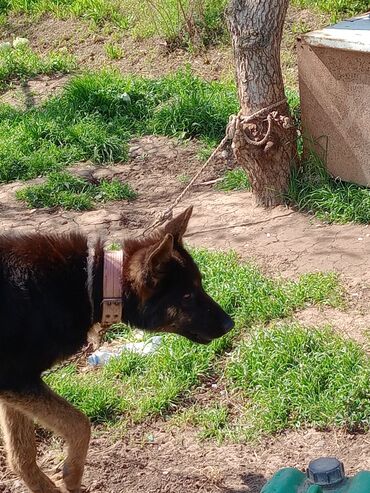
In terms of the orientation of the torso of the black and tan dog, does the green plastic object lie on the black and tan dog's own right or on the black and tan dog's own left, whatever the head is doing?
on the black and tan dog's own right

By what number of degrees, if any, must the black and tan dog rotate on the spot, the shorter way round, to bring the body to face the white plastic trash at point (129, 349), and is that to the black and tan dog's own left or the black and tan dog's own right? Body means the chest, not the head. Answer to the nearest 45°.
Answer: approximately 90° to the black and tan dog's own left

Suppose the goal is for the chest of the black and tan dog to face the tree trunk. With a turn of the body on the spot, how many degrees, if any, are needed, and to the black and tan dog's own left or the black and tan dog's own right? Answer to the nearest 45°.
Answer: approximately 45° to the black and tan dog's own left

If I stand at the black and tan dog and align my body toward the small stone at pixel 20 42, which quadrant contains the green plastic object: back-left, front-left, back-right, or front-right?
back-right

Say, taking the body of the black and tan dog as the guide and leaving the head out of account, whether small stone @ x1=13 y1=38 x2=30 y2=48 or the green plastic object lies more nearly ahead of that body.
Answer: the green plastic object

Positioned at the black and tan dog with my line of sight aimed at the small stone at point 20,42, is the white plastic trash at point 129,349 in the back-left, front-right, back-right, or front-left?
front-right

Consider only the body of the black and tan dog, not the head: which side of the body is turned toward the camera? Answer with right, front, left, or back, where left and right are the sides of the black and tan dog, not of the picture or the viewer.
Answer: right

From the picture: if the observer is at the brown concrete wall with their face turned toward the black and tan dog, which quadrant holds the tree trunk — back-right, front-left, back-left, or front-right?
front-right

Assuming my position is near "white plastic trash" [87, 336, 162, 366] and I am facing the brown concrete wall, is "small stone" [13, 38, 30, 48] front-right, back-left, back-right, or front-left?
front-left

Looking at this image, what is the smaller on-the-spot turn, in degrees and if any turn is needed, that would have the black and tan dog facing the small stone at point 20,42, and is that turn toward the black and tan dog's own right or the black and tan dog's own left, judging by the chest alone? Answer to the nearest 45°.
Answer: approximately 90° to the black and tan dog's own left

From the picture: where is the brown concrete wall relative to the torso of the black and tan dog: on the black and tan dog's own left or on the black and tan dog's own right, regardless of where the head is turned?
on the black and tan dog's own left
